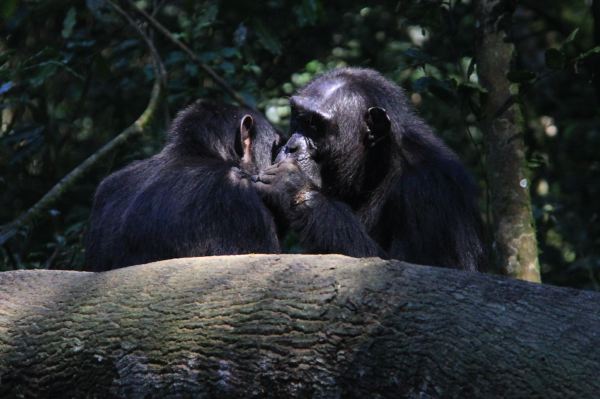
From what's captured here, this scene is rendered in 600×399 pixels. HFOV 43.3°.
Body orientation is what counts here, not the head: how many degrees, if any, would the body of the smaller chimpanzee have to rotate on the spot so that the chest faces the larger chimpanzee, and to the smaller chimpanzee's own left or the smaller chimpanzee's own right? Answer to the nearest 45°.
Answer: approximately 45° to the smaller chimpanzee's own right

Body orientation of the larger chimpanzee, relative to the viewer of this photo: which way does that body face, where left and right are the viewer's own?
facing to the left of the viewer

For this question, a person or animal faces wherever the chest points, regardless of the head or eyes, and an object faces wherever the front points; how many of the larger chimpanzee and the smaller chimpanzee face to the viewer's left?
1

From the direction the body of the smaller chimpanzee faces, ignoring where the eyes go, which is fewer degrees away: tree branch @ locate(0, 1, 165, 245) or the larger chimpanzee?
the larger chimpanzee

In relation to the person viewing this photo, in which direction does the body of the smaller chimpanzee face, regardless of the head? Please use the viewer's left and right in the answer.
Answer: facing away from the viewer and to the right of the viewer

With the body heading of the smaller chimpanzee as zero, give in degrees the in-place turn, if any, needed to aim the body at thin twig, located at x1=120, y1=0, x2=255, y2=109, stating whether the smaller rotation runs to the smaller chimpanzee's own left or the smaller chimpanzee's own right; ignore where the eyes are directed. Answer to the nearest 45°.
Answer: approximately 45° to the smaller chimpanzee's own left

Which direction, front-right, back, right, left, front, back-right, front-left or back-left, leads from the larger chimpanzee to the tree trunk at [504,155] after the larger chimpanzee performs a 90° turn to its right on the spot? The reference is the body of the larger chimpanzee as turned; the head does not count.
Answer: front-right

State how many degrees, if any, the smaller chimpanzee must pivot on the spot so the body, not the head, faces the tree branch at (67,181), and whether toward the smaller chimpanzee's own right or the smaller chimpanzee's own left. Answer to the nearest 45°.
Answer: approximately 90° to the smaller chimpanzee's own left
